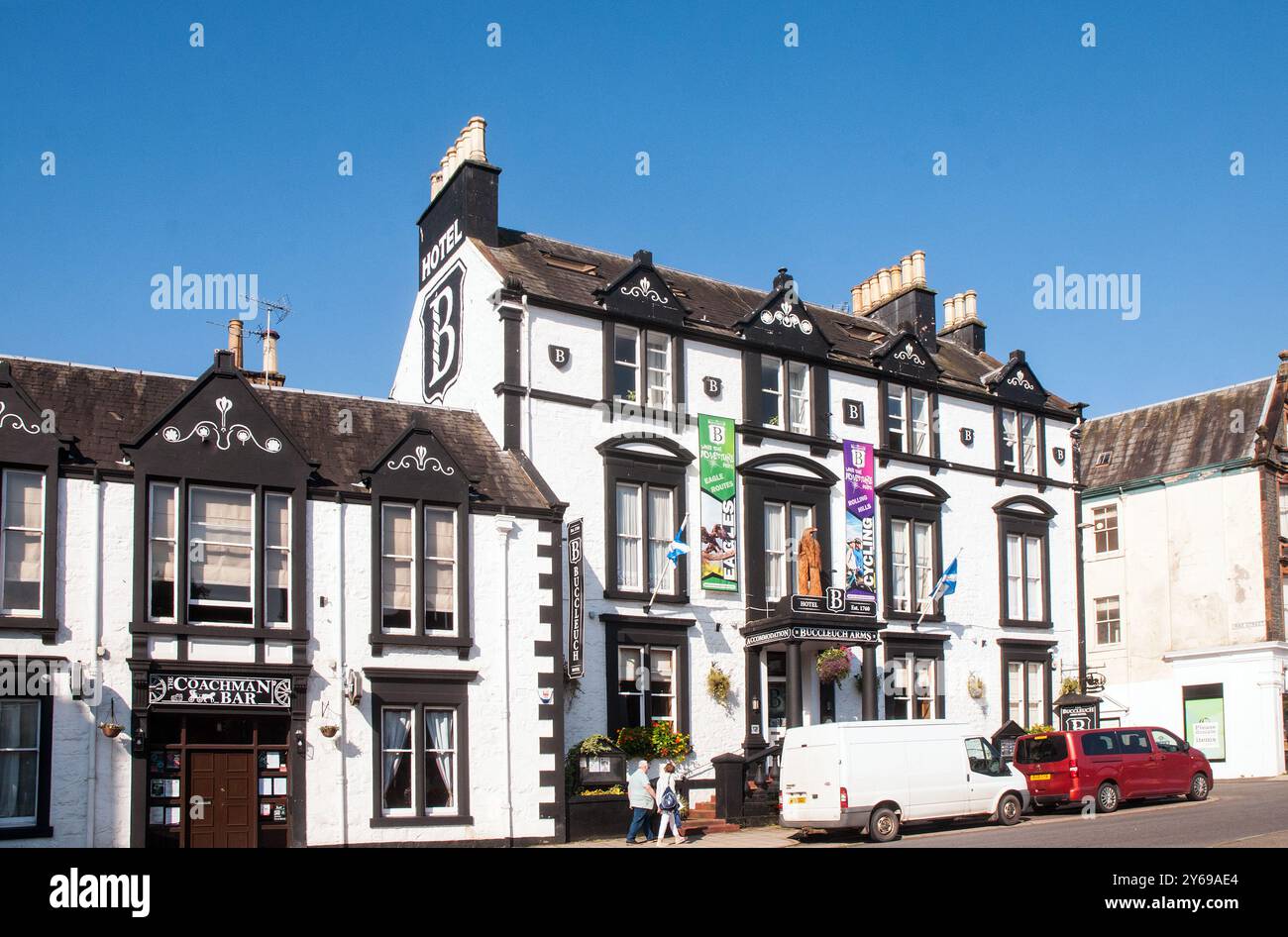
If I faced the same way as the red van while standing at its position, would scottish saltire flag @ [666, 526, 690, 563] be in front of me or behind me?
behind

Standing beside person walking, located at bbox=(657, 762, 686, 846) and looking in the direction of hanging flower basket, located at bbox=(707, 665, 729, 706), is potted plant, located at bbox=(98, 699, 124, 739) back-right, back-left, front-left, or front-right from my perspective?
back-left

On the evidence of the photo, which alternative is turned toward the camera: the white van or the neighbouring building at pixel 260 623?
the neighbouring building

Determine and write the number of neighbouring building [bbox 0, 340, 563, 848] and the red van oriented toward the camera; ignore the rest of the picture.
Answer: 1

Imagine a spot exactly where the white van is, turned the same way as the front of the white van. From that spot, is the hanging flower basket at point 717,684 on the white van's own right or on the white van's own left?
on the white van's own left

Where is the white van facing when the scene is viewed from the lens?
facing away from the viewer and to the right of the viewer

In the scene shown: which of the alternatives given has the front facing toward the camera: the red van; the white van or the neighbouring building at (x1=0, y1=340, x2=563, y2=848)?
the neighbouring building

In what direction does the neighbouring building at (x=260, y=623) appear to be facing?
toward the camera

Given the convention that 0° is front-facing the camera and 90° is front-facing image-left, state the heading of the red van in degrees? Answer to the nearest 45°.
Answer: approximately 225°

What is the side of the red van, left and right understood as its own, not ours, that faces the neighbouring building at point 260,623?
back

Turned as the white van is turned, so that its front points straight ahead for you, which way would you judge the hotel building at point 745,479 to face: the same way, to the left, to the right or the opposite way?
to the right

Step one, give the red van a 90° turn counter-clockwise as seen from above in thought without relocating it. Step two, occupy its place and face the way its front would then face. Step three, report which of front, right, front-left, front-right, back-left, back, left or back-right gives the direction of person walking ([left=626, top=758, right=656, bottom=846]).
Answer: left

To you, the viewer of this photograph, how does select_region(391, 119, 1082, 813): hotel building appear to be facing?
facing the viewer and to the right of the viewer

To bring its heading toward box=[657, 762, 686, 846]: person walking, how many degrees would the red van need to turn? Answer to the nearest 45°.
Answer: approximately 180°

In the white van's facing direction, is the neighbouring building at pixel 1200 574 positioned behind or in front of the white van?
in front
